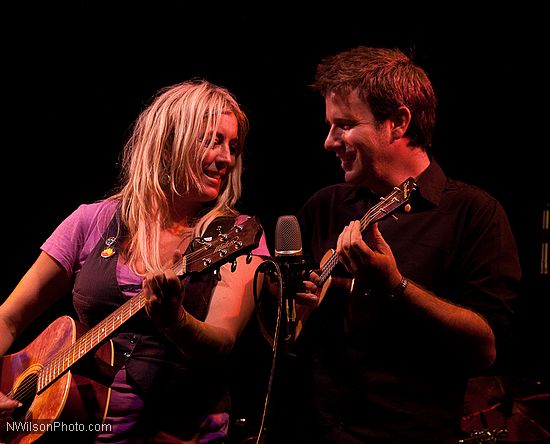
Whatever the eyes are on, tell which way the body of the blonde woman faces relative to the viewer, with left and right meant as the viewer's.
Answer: facing the viewer

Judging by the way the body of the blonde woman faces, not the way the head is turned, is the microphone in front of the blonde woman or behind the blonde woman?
in front

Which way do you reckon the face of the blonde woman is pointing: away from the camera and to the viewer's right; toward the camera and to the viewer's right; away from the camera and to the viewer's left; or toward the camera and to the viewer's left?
toward the camera and to the viewer's right
